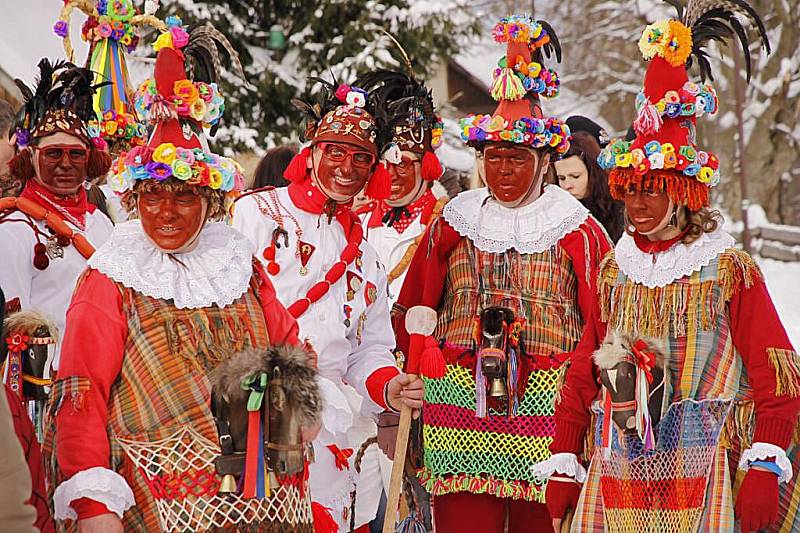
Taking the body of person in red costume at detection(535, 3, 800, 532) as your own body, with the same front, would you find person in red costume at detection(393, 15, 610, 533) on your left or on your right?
on your right

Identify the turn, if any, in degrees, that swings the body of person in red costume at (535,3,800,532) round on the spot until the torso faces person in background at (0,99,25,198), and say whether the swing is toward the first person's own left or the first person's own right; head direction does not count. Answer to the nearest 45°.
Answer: approximately 45° to the first person's own right

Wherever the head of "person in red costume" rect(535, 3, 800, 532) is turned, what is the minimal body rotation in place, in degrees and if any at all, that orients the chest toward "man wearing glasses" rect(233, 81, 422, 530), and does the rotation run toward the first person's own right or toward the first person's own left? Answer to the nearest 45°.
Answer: approximately 45° to the first person's own right

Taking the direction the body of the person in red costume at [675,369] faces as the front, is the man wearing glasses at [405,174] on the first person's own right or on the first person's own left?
on the first person's own right
